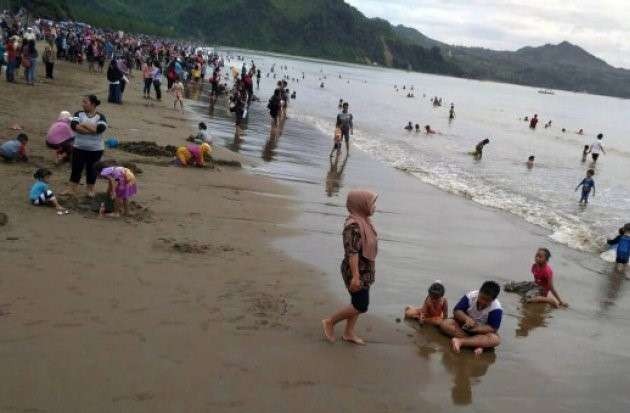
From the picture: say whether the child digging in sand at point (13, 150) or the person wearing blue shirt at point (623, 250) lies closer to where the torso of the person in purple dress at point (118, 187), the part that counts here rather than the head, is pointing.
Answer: the child digging in sand

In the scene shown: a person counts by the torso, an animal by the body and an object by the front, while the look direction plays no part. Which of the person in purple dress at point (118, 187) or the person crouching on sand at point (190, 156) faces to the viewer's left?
the person in purple dress at point (118, 187)

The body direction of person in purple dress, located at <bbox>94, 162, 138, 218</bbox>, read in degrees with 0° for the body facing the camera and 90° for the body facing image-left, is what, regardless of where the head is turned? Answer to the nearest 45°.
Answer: approximately 90°

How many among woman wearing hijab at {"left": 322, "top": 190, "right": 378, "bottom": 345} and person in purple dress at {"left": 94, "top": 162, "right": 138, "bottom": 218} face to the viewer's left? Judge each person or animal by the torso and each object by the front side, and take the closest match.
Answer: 1

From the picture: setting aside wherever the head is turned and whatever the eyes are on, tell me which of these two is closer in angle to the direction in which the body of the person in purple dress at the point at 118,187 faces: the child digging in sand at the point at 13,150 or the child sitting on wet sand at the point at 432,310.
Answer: the child digging in sand

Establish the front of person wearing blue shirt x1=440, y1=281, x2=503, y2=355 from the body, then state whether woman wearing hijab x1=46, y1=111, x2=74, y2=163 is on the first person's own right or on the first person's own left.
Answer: on the first person's own right

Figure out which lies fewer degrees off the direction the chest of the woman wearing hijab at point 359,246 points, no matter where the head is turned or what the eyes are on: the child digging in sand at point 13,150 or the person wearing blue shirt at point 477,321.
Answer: the person wearing blue shirt

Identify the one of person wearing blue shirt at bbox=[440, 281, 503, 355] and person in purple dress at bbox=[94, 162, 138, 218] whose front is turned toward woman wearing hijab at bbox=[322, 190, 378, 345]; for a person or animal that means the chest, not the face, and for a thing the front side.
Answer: the person wearing blue shirt
